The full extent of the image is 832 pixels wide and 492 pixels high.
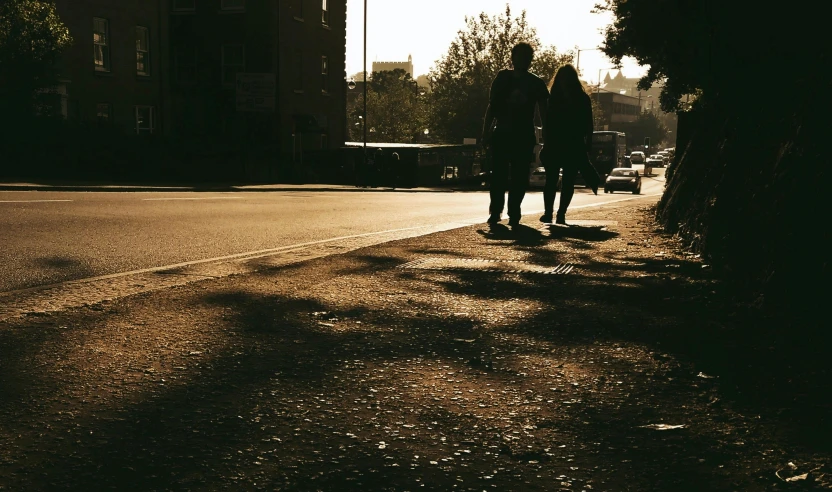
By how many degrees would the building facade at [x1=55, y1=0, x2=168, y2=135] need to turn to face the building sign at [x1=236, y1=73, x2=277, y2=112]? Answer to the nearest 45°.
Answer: approximately 45° to its left

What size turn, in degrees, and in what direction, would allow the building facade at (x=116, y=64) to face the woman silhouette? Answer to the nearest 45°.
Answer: approximately 45° to its right

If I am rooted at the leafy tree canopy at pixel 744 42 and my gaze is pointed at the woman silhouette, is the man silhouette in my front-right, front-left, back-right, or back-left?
front-left

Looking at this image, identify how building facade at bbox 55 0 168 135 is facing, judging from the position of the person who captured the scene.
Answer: facing the viewer and to the right of the viewer

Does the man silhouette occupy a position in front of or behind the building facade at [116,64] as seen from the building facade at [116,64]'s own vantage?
in front

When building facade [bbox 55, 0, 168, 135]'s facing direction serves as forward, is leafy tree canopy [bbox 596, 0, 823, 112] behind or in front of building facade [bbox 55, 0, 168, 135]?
in front

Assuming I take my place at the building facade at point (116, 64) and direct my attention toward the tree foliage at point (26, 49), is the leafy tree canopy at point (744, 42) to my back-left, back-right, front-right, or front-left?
front-left
